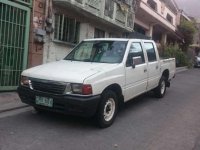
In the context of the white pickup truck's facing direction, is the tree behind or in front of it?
behind

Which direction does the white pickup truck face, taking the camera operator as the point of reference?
facing the viewer and to the left of the viewer

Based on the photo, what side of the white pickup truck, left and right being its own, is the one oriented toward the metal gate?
right
